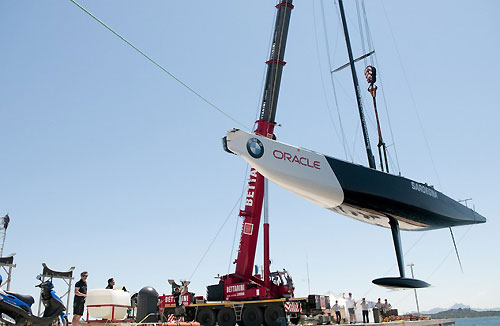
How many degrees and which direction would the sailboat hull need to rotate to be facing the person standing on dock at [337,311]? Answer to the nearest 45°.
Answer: approximately 135° to its right

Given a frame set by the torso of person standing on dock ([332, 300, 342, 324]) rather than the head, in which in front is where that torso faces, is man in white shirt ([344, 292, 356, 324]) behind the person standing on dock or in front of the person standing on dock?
in front

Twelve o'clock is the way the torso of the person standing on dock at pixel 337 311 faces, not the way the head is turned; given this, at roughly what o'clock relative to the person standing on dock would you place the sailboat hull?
The sailboat hull is roughly at 12 o'clock from the person standing on dock.
